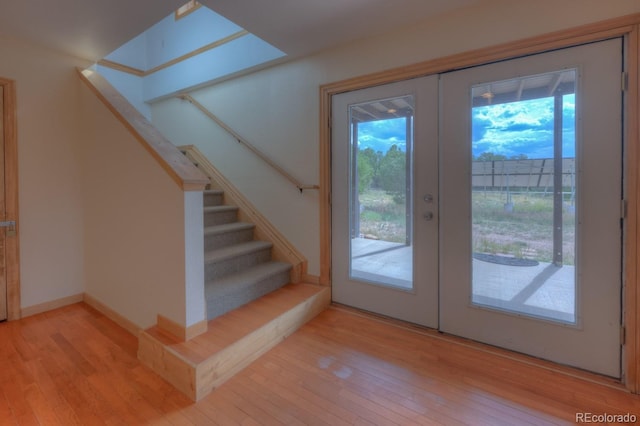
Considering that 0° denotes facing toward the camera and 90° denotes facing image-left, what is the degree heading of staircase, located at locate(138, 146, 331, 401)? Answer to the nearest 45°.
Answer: approximately 315°

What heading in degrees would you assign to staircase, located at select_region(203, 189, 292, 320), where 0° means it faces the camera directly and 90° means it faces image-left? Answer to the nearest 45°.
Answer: approximately 315°
